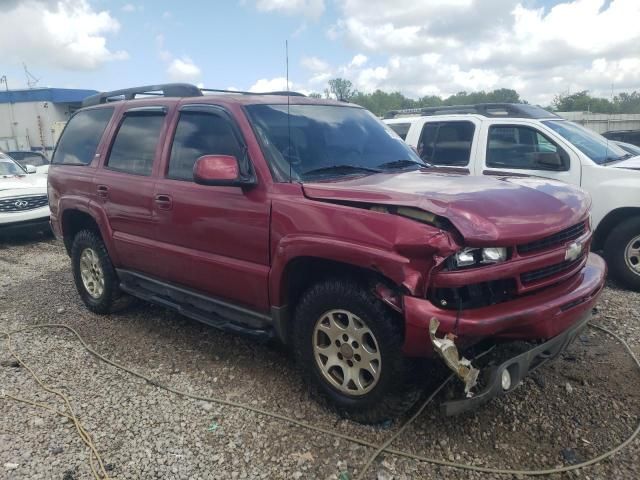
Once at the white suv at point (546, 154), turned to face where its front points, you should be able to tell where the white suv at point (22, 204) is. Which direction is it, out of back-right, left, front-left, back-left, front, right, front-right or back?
back-right

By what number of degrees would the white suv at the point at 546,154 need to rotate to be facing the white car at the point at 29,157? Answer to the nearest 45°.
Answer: approximately 135° to its right

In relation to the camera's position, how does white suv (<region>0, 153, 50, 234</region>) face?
facing the viewer and to the right of the viewer

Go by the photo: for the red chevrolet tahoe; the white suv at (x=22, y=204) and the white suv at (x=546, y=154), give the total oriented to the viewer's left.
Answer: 0

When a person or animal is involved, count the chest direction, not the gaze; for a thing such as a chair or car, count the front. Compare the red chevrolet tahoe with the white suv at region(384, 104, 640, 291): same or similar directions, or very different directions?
same or similar directions

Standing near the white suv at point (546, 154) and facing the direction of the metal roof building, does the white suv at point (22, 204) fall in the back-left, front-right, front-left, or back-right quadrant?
front-left

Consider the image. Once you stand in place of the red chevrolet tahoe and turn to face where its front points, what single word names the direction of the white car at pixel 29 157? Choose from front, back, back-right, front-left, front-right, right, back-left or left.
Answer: back

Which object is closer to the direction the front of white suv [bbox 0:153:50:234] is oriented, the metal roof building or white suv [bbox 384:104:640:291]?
the white suv
